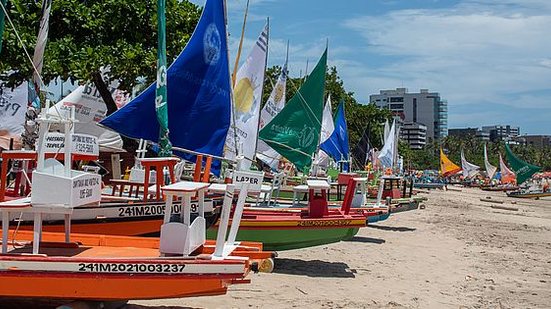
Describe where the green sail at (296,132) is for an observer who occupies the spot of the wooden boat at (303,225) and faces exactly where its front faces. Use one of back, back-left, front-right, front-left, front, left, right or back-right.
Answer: left

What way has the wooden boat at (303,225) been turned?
to the viewer's right

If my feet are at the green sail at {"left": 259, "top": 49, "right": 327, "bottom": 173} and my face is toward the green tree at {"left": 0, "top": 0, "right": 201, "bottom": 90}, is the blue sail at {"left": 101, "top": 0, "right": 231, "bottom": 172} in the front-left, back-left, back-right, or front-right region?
front-left

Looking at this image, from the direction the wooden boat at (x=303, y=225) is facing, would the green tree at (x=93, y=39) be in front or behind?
behind
